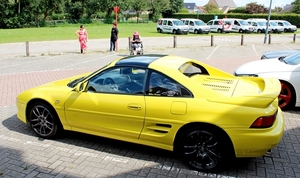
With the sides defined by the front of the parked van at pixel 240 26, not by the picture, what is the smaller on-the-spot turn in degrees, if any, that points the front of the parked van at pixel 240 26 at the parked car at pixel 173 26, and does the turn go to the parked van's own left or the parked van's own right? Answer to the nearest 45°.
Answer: approximately 90° to the parked van's own right

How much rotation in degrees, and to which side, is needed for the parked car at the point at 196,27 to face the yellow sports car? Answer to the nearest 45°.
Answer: approximately 45° to its right

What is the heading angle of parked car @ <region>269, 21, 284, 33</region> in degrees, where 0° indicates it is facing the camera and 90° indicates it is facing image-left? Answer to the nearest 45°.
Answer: approximately 315°

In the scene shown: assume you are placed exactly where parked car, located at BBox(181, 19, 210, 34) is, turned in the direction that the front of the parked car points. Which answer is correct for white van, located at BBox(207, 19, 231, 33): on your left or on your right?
on your left

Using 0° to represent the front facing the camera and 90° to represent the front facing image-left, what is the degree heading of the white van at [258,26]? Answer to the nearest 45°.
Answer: approximately 315°

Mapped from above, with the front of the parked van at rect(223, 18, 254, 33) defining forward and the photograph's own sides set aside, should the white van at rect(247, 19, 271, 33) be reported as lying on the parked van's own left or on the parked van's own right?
on the parked van's own left
